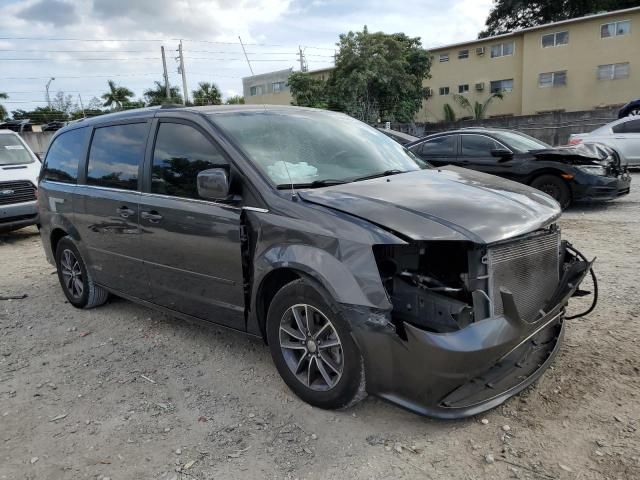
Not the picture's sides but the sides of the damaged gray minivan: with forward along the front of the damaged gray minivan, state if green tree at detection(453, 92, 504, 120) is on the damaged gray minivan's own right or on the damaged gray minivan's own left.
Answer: on the damaged gray minivan's own left

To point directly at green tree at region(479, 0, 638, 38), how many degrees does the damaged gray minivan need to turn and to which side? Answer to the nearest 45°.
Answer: approximately 90° to its left

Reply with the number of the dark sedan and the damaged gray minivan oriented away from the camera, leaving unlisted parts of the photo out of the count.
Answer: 0

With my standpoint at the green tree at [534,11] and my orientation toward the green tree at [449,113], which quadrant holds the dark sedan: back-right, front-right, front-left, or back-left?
front-left

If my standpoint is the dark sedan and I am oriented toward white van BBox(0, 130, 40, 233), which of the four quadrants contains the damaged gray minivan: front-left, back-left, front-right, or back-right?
front-left

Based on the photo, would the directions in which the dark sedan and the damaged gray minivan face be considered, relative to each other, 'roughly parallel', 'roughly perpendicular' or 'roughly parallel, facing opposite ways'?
roughly parallel

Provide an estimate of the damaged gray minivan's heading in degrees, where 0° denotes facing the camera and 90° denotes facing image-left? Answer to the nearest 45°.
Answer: approximately 315°

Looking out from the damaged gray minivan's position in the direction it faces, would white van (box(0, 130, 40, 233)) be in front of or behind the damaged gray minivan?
behind

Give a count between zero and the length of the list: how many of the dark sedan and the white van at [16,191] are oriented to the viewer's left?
0

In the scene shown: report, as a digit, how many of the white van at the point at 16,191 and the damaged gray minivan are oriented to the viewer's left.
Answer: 0

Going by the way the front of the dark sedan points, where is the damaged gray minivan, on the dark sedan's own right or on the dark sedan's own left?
on the dark sedan's own right

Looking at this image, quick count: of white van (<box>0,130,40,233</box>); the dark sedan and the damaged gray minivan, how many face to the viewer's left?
0

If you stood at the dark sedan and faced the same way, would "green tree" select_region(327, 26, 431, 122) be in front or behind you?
behind

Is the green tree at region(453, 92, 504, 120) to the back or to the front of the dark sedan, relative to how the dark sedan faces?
to the back

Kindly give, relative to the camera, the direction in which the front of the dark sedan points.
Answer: facing the viewer and to the right of the viewer

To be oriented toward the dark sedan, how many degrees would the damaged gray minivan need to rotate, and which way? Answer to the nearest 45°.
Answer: approximately 90° to its left

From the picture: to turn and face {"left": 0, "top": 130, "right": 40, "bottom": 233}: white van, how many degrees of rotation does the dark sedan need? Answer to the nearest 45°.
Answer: approximately 135° to its right
